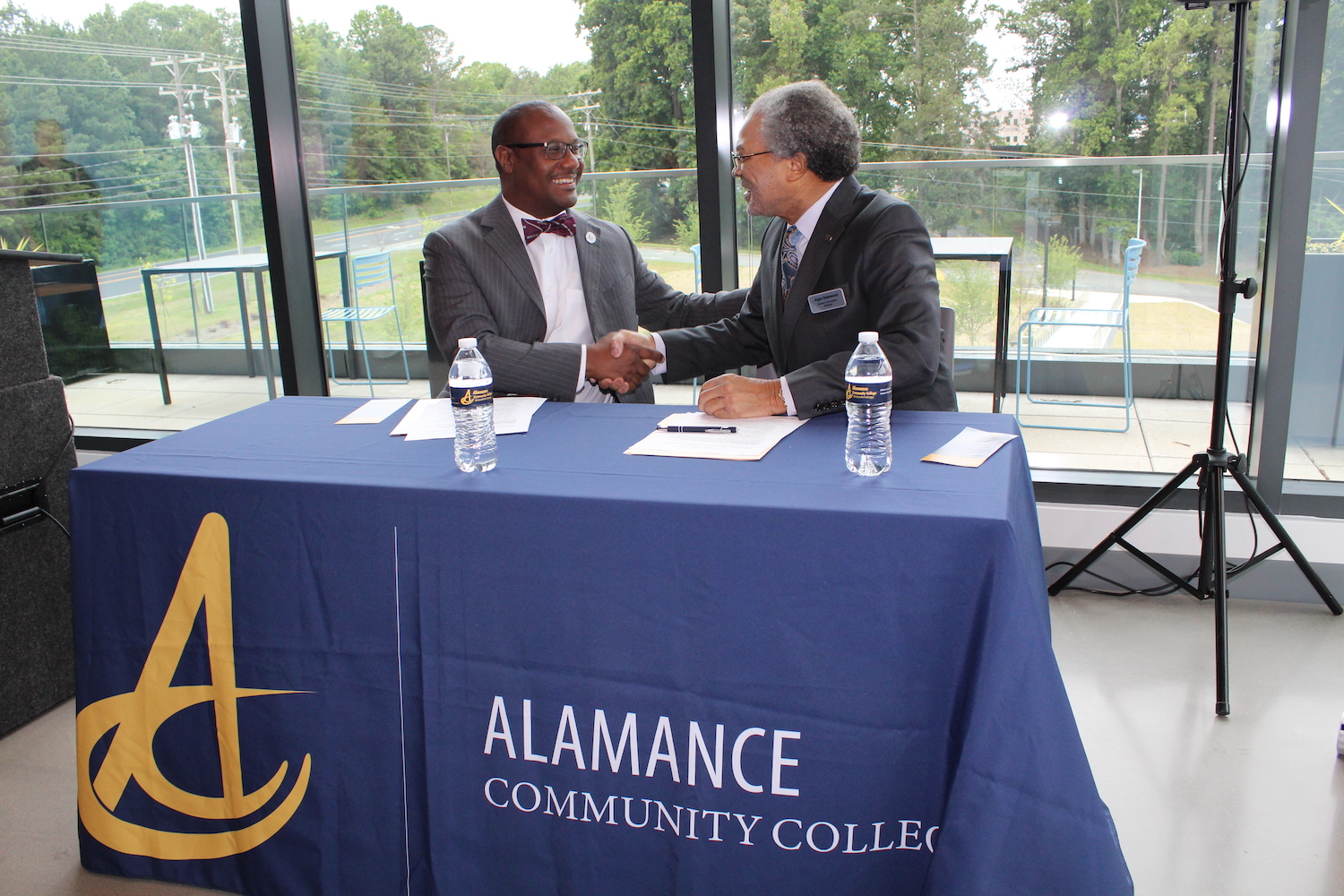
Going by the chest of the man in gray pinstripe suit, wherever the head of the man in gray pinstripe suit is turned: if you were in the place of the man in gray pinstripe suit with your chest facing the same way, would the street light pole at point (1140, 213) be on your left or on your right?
on your left

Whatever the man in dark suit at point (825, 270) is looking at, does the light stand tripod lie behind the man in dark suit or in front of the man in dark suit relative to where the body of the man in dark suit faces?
behind

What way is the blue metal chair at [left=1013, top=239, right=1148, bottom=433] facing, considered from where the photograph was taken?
facing to the left of the viewer

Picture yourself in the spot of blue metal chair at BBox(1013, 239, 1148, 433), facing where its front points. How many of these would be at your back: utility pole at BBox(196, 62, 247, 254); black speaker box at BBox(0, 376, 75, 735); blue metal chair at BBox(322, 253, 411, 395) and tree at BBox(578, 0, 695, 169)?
0

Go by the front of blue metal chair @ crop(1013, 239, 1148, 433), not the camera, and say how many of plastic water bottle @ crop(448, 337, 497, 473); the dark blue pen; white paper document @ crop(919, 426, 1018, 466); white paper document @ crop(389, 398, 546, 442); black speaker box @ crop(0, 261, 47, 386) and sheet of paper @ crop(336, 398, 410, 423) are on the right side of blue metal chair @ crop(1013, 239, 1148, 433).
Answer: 0

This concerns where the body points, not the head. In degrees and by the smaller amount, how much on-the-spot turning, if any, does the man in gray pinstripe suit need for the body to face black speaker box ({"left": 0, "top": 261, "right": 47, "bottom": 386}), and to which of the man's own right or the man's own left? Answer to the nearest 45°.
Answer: approximately 135° to the man's own right

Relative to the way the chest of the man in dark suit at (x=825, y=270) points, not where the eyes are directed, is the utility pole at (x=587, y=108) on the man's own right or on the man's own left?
on the man's own right

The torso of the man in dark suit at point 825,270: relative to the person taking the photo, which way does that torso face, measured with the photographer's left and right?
facing the viewer and to the left of the viewer

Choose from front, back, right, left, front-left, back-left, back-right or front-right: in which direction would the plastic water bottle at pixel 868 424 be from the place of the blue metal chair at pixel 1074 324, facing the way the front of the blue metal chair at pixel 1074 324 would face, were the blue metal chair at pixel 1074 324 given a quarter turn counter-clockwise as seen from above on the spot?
front

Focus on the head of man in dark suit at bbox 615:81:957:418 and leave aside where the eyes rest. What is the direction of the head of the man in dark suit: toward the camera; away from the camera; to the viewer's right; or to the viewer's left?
to the viewer's left

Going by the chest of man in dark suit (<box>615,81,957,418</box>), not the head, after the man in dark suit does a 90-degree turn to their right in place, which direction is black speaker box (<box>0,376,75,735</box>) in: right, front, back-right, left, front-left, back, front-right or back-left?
front-left

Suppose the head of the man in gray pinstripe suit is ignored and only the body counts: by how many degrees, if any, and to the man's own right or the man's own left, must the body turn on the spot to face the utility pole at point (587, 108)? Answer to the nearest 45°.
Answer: approximately 135° to the man's own left

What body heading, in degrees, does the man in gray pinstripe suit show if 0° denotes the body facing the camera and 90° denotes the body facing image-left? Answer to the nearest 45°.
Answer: approximately 315°

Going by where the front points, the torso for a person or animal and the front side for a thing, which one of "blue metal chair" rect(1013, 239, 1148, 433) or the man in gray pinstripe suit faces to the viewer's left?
the blue metal chair

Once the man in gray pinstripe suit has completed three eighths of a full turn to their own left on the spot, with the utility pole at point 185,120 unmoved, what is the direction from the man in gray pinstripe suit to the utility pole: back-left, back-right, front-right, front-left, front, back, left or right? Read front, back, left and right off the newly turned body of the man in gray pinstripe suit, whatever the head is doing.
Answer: front-left

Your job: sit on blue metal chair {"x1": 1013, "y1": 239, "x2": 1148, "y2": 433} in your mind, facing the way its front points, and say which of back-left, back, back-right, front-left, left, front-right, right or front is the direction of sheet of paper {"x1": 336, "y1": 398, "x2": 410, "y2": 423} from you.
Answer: front-left

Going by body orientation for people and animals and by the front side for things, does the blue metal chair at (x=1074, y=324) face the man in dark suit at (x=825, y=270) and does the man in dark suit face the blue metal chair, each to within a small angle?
no
